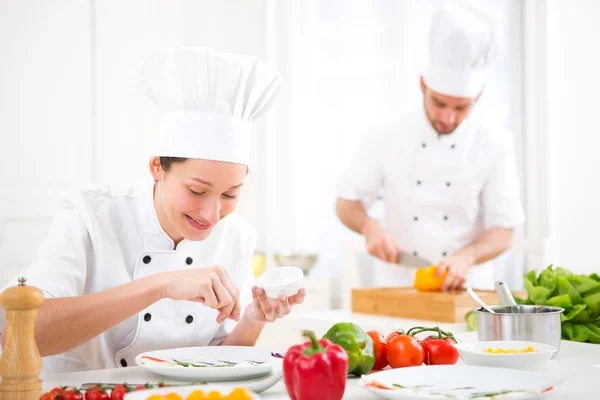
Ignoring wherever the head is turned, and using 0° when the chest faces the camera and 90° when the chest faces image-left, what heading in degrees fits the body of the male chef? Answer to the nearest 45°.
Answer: approximately 0°

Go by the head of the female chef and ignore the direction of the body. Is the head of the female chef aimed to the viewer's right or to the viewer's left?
to the viewer's right

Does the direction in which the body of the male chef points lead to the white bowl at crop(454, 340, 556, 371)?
yes

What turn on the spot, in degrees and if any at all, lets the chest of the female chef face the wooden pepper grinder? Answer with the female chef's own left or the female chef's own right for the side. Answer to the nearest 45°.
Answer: approximately 45° to the female chef's own right

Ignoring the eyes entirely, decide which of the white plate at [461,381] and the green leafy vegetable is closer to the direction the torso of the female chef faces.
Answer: the white plate

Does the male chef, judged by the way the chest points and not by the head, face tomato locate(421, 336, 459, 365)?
yes

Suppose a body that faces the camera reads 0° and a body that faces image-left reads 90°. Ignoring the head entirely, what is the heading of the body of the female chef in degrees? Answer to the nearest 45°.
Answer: approximately 315°
